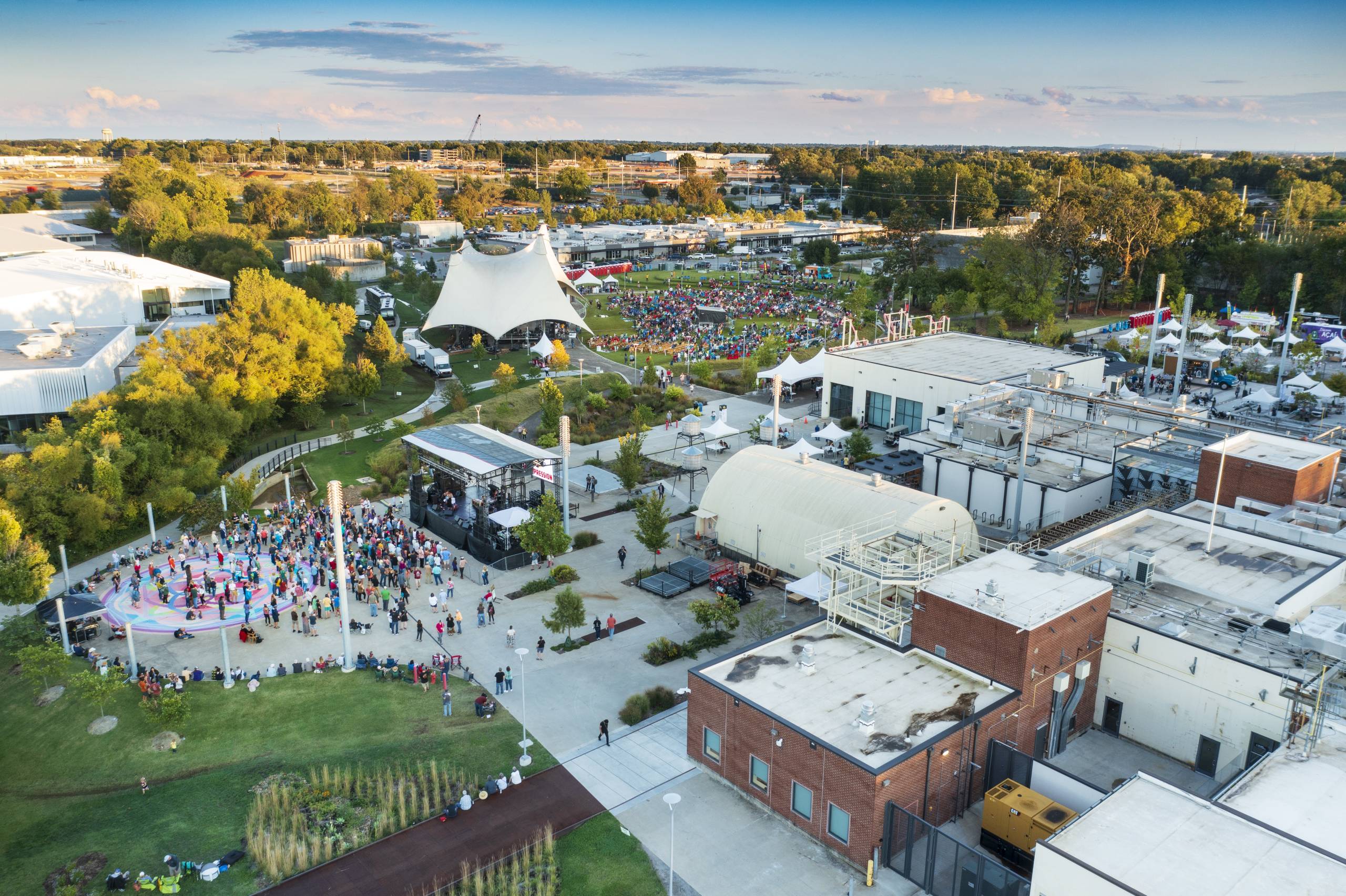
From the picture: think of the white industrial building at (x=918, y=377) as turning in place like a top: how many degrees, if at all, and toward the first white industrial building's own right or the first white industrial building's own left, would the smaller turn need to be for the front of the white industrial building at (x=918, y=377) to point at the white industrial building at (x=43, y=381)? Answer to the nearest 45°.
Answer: approximately 45° to the first white industrial building's own right

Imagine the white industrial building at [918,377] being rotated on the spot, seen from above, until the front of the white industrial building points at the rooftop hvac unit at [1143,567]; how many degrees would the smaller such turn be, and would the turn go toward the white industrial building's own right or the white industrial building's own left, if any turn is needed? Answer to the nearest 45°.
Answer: approximately 45° to the white industrial building's own left

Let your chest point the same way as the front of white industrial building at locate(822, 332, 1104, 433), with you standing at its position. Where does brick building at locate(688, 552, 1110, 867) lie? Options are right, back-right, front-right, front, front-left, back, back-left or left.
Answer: front-left

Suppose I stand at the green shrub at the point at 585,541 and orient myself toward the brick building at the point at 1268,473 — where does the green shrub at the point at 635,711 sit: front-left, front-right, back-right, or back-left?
front-right

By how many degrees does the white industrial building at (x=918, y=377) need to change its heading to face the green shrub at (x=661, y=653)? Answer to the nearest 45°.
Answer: approximately 45° to its left

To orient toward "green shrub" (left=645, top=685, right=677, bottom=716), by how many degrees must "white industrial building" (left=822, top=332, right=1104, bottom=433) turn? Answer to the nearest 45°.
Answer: approximately 45° to its left

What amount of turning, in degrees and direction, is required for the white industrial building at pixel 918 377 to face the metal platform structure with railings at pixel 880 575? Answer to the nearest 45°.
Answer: approximately 45° to its left

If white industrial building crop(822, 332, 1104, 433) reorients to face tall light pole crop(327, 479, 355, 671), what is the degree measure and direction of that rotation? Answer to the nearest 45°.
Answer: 0° — it already faces it

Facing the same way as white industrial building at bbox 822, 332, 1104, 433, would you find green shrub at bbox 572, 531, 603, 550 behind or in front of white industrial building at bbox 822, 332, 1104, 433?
in front
